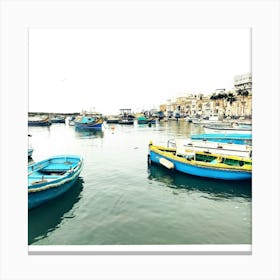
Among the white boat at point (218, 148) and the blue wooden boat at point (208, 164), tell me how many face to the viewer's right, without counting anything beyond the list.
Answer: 0

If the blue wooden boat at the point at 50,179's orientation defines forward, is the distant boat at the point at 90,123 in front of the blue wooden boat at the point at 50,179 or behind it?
in front

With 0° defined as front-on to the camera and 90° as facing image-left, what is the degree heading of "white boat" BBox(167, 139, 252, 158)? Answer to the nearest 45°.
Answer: approximately 90°

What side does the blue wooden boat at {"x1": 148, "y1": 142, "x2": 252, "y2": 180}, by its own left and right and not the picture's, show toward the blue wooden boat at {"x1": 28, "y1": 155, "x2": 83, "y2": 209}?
left
